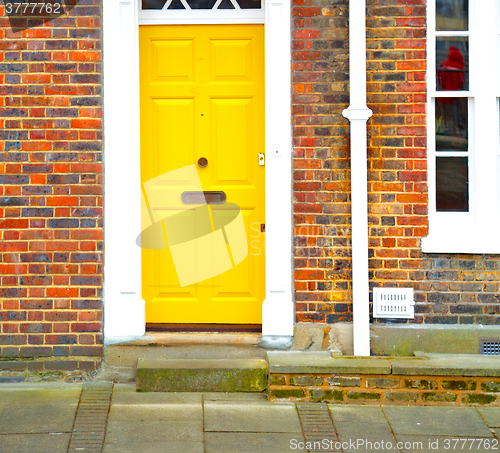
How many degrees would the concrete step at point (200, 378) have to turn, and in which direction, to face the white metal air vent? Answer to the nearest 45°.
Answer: approximately 90° to its left

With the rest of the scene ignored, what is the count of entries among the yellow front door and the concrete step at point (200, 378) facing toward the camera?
2

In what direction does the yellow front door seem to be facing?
toward the camera

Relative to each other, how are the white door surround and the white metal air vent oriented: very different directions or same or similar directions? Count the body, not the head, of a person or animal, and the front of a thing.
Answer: same or similar directions

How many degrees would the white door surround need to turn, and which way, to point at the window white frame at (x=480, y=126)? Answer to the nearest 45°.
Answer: approximately 90° to its left

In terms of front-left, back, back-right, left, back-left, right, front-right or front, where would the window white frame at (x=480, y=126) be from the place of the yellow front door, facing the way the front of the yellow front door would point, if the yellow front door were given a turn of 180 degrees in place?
right

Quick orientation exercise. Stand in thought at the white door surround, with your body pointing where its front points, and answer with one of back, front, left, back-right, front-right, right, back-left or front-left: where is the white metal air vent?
left

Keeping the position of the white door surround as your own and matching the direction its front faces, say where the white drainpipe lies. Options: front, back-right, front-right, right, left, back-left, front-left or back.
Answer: left

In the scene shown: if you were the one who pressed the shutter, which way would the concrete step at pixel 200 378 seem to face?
facing the viewer

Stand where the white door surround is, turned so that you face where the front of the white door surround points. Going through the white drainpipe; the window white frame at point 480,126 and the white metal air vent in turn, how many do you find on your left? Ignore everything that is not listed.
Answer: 3

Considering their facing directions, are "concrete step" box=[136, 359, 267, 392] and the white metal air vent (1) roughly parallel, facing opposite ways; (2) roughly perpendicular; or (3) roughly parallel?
roughly parallel
